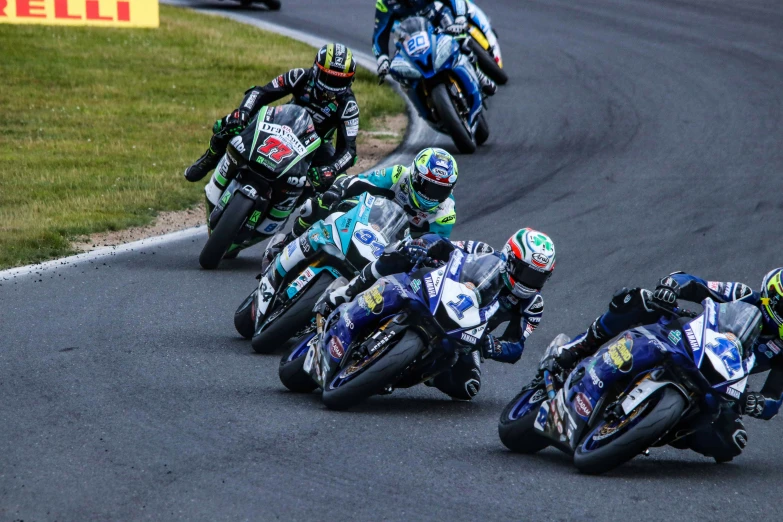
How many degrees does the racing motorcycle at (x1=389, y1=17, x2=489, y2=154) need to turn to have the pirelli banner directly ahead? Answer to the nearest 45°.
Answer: approximately 135° to its right

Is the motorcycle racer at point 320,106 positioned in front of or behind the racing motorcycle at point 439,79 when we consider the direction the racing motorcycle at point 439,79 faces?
in front

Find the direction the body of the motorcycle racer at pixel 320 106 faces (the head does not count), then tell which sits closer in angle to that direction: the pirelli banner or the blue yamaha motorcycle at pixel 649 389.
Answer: the blue yamaha motorcycle

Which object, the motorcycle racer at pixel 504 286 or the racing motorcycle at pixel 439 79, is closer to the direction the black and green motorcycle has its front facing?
the motorcycle racer

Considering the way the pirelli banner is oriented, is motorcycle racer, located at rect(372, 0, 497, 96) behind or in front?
in front

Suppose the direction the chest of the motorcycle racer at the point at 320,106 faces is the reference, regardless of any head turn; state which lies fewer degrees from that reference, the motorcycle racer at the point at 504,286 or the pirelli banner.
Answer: the motorcycle racer

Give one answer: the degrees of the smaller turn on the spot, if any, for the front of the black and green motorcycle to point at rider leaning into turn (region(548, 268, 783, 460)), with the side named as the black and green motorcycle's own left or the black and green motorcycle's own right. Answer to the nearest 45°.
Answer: approximately 45° to the black and green motorcycle's own left

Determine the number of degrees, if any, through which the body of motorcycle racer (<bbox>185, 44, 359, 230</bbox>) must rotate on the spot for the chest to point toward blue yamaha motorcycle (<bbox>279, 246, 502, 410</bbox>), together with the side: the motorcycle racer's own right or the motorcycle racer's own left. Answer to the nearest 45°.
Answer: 0° — they already face it

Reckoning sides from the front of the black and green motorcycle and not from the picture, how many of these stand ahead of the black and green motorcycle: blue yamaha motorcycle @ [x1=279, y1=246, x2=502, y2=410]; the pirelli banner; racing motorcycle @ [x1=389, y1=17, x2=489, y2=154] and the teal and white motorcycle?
2

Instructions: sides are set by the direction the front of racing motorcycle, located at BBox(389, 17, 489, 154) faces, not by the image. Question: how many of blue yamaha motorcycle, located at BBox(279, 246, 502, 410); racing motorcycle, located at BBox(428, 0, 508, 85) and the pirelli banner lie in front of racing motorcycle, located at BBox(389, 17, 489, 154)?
1

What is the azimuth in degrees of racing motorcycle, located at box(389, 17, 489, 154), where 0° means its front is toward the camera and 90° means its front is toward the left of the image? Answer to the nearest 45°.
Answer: approximately 0°
